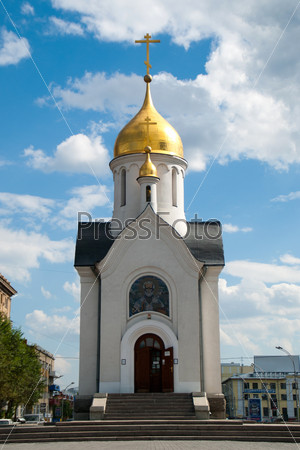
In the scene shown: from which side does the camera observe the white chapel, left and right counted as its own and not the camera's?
front

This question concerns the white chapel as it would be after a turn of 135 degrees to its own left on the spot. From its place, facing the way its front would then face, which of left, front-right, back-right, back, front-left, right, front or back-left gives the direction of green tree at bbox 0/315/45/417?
left

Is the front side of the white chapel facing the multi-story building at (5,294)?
no
